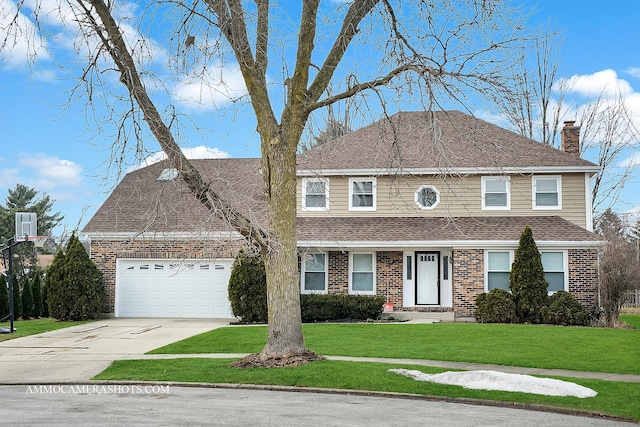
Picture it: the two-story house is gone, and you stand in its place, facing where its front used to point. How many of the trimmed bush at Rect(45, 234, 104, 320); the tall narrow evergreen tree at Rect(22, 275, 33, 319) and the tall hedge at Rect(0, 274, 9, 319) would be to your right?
3

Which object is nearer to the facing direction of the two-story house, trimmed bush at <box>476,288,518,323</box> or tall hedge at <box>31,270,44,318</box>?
the trimmed bush

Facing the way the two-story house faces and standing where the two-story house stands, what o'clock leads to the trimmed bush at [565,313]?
The trimmed bush is roughly at 10 o'clock from the two-story house.

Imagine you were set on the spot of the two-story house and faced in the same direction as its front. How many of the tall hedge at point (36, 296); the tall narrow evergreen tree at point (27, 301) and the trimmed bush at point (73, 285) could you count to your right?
3

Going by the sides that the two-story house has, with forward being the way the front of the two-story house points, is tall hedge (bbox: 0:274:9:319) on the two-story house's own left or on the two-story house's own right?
on the two-story house's own right

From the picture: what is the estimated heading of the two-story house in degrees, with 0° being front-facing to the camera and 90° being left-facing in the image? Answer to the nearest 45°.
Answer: approximately 0°

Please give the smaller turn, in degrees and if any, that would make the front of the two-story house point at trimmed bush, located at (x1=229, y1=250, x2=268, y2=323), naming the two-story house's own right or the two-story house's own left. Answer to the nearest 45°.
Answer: approximately 45° to the two-story house's own right

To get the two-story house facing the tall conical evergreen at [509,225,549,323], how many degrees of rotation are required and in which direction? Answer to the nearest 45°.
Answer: approximately 45° to its left
